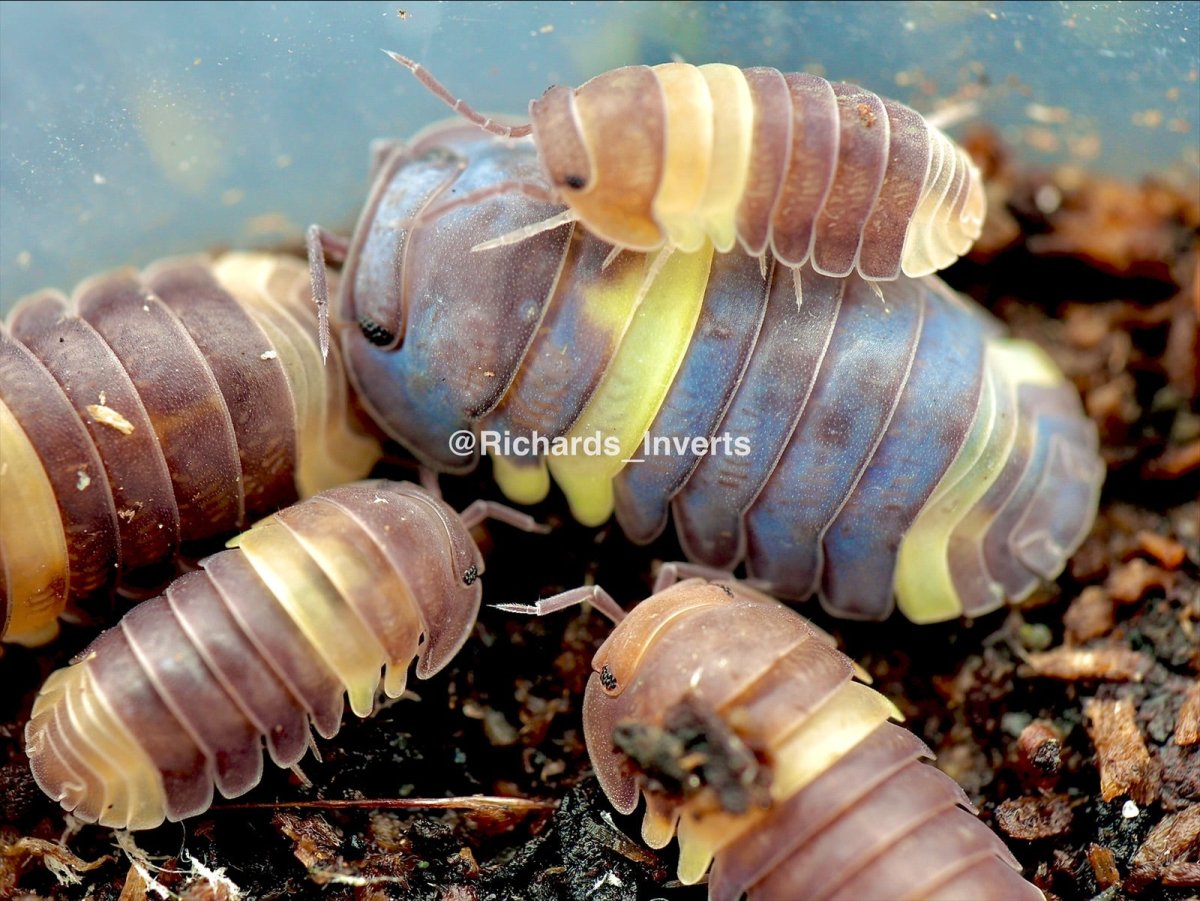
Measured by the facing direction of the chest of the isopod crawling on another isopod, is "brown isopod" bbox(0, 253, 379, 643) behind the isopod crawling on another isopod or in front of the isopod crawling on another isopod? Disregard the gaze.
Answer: in front

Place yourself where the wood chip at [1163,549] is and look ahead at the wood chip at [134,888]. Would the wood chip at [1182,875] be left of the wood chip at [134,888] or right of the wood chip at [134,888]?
left

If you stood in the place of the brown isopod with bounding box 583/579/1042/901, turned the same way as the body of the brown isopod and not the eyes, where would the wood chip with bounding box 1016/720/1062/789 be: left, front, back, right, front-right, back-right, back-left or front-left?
right

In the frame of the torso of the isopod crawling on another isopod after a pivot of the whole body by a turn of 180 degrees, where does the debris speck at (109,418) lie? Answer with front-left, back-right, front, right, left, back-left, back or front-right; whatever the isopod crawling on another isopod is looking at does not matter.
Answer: back

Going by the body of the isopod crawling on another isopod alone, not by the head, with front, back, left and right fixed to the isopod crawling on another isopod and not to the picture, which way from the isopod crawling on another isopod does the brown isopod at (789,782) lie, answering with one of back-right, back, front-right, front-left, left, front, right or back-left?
left

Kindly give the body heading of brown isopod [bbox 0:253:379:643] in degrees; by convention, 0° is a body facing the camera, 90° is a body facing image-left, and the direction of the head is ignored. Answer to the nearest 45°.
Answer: approximately 45°

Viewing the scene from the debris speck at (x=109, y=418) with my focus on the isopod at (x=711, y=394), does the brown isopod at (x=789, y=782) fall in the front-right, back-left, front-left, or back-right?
front-right

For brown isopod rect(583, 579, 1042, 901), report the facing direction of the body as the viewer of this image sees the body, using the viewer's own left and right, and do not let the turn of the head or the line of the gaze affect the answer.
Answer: facing away from the viewer and to the left of the viewer

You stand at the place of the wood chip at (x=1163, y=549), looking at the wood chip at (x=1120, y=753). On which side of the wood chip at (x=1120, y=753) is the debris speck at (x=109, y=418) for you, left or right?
right

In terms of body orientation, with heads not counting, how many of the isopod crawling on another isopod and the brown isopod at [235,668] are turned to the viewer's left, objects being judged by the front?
1

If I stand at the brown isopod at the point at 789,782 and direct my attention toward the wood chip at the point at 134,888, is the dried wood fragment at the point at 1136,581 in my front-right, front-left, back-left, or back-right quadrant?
back-right

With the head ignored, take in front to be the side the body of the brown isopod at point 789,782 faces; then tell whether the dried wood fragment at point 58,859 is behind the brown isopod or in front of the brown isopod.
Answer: in front
